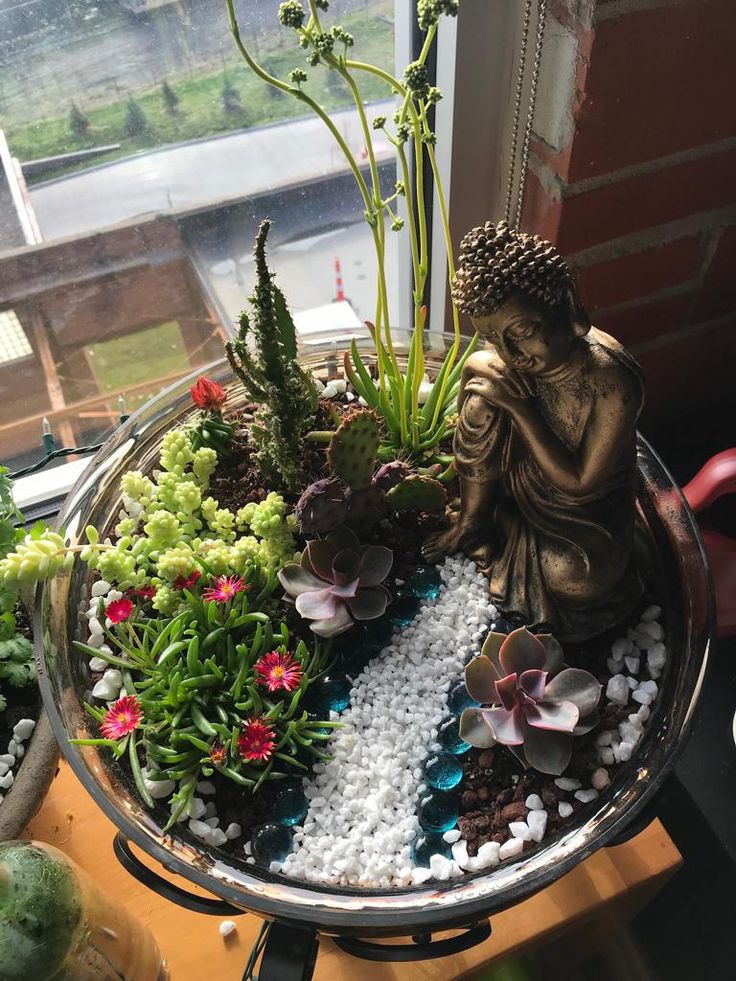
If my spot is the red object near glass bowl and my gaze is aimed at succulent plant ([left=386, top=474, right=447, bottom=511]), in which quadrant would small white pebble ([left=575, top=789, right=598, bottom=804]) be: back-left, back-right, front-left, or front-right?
front-left

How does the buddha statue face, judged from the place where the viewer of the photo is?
facing the viewer and to the left of the viewer
